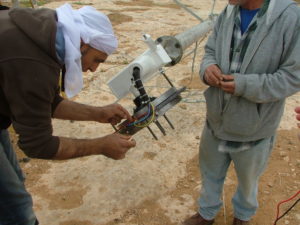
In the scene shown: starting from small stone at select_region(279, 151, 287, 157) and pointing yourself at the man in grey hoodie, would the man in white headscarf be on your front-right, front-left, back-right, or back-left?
front-right

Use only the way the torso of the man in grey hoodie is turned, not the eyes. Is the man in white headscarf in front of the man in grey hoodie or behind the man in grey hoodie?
in front

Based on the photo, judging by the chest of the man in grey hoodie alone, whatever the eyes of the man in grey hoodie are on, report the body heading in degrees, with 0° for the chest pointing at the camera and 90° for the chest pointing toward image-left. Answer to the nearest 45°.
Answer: approximately 45°

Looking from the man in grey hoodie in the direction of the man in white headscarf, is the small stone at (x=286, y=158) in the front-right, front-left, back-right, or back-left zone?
back-right

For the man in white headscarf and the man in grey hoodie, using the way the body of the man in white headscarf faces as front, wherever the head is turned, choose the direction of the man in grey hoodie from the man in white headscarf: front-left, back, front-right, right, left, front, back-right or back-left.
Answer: front

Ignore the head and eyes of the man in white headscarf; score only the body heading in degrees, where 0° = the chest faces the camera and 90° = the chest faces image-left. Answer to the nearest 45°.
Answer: approximately 270°

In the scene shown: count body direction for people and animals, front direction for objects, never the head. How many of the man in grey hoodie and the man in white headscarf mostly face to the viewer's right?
1

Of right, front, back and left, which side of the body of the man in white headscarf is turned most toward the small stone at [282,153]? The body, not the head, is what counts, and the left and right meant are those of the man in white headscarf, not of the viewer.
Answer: front

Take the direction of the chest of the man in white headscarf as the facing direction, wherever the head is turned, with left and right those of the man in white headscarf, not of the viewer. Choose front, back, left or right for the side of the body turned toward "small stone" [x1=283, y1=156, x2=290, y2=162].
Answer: front

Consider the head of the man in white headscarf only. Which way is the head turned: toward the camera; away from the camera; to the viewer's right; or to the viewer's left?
to the viewer's right

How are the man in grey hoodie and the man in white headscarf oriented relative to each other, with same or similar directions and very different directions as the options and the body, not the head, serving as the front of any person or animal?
very different directions

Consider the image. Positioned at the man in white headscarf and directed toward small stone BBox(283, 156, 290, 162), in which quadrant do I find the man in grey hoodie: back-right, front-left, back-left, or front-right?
front-right
